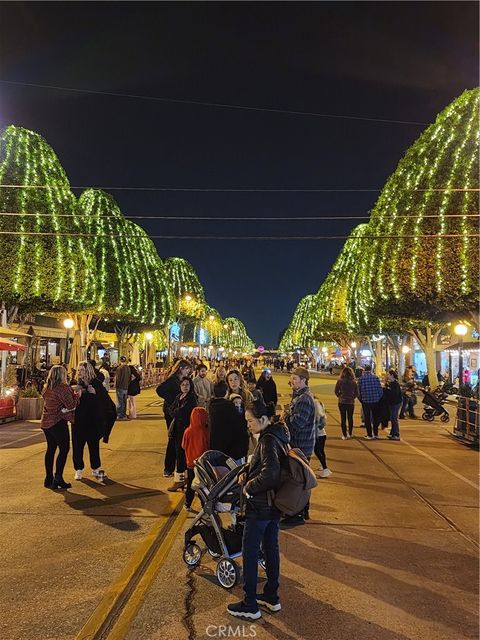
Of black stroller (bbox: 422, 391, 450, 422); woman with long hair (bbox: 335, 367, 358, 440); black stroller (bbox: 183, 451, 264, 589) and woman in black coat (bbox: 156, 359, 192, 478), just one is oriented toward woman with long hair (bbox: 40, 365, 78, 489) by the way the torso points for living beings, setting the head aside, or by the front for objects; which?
black stroller (bbox: 183, 451, 264, 589)

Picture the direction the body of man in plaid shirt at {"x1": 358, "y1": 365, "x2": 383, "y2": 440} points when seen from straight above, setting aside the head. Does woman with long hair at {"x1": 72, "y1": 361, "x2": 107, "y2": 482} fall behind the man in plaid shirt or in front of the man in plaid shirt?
behind

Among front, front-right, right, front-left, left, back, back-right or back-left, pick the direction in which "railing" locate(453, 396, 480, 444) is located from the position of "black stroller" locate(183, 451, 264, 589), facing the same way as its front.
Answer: right

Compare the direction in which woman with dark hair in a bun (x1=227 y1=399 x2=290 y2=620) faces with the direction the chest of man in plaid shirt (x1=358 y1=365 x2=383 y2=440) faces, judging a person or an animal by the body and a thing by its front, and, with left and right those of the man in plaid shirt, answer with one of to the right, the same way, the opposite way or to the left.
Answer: to the left

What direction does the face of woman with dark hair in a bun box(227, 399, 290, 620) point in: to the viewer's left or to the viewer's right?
to the viewer's left

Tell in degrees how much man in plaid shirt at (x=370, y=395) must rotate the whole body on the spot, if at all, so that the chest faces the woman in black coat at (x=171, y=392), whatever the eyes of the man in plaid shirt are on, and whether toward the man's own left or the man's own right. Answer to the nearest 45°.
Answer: approximately 135° to the man's own left

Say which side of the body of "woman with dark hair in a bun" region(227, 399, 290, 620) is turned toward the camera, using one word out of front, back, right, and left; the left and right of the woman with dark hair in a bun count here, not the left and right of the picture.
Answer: left

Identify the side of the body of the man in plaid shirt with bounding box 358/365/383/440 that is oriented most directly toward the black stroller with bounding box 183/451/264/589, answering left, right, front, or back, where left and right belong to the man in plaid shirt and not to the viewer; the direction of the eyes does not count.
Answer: back

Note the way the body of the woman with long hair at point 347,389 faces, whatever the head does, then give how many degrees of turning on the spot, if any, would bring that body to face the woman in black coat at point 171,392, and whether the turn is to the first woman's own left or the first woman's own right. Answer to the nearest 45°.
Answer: approximately 135° to the first woman's own left

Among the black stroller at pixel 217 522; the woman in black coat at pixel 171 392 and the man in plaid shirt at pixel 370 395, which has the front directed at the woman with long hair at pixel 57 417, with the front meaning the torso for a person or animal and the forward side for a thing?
the black stroller

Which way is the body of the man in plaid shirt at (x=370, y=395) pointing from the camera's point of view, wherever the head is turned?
away from the camera

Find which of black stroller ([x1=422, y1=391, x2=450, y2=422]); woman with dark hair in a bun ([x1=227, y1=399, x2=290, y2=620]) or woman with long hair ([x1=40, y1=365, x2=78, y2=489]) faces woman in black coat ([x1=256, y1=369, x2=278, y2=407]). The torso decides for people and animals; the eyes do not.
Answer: woman with long hair ([x1=40, y1=365, x2=78, y2=489])

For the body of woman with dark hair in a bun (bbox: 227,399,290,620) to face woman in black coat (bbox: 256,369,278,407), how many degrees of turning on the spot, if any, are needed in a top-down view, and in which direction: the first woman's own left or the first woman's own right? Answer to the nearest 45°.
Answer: approximately 90° to the first woman's own right
